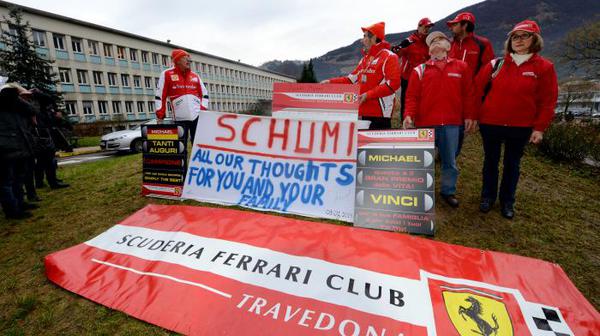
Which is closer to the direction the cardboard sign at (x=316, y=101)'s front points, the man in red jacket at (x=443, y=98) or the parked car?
the man in red jacket

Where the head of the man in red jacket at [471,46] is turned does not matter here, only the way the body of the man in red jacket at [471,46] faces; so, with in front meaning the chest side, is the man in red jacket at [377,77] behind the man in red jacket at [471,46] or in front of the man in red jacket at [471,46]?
in front

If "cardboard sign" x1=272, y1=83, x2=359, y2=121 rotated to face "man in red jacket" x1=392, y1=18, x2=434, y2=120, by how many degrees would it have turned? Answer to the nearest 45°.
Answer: approximately 135° to its left

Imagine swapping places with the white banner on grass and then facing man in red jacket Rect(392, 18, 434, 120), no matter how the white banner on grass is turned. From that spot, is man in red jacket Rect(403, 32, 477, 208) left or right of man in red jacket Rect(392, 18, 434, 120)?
right

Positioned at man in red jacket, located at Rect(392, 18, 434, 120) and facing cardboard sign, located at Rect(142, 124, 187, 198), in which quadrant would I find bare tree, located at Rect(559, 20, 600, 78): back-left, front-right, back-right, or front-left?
back-right

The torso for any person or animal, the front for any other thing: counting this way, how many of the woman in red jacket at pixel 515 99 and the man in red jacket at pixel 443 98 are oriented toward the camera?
2

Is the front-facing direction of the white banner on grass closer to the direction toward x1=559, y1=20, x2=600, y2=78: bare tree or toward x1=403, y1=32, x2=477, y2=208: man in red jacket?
the man in red jacket

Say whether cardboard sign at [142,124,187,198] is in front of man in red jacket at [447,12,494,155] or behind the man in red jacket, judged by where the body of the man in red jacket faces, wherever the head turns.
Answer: in front

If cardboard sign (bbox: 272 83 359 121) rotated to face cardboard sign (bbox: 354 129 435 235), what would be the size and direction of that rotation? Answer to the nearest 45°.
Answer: approximately 45° to its left

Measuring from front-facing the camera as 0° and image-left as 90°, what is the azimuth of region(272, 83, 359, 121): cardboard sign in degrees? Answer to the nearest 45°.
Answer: approximately 0°

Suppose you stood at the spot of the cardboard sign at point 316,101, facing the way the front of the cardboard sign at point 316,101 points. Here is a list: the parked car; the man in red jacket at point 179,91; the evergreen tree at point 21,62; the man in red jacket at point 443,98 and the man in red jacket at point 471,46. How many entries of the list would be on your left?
2

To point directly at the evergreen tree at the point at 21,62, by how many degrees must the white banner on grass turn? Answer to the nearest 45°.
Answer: approximately 135° to its right
